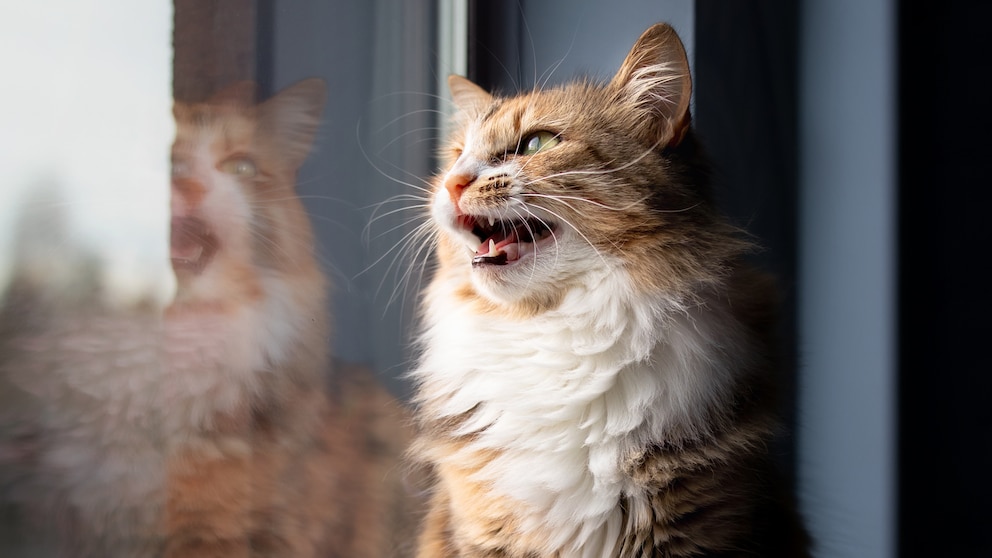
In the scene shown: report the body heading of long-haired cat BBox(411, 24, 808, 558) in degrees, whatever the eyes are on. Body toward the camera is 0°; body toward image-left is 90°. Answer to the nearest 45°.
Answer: approximately 45°
